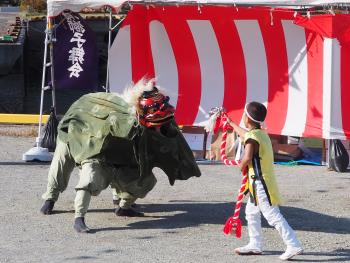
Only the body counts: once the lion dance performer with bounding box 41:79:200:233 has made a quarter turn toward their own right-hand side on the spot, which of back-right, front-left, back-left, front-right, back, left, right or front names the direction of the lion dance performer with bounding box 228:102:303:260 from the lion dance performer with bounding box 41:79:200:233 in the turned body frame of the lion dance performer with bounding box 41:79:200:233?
front-left

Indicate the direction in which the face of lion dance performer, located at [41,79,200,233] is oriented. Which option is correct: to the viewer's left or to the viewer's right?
to the viewer's right

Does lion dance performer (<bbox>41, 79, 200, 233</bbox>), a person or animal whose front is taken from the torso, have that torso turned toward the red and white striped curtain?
no

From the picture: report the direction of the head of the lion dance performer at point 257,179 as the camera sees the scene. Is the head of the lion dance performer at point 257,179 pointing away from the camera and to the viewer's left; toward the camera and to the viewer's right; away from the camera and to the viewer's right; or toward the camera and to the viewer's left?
away from the camera and to the viewer's left

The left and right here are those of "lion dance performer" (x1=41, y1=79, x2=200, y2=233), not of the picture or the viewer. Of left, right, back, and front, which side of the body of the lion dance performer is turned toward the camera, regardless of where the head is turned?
right
